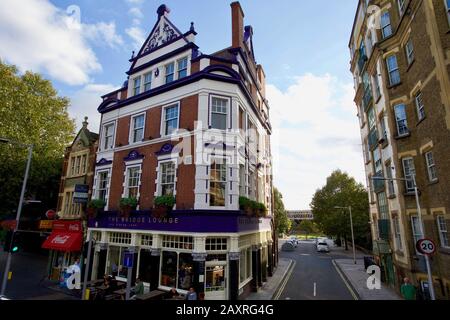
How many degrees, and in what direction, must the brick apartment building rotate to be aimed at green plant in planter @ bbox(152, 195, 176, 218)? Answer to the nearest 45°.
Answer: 0° — it already faces it

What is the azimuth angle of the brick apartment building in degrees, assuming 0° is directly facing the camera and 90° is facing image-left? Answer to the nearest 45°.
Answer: approximately 45°

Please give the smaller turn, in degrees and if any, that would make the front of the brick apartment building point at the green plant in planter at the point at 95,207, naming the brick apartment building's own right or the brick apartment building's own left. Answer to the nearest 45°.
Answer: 0° — it already faces it

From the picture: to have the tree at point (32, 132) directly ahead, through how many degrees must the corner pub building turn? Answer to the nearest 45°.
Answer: approximately 90° to its right

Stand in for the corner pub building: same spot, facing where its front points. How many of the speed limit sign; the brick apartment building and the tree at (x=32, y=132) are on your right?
1

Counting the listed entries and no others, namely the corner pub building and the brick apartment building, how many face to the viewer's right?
0

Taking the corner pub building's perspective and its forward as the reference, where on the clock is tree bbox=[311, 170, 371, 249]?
The tree is roughly at 6 o'clock from the corner pub building.

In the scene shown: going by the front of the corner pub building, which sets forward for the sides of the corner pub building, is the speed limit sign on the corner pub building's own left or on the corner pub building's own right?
on the corner pub building's own left

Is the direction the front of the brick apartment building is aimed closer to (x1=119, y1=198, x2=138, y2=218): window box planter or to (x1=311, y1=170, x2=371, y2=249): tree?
the window box planter

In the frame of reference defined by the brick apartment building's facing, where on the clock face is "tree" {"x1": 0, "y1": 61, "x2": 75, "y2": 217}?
The tree is roughly at 1 o'clock from the brick apartment building.

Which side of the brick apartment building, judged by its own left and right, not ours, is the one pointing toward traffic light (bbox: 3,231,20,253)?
front
